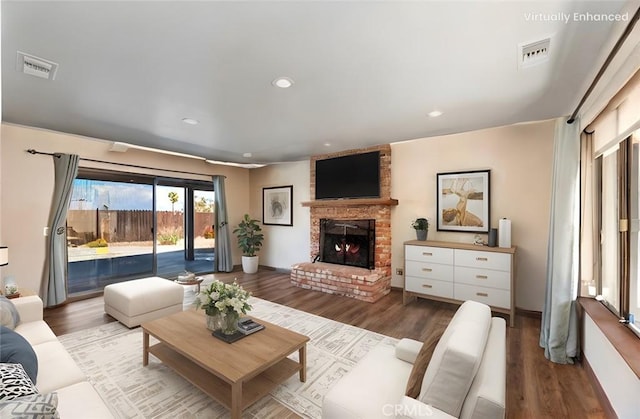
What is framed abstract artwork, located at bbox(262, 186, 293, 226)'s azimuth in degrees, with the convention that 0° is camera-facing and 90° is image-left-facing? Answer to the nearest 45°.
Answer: approximately 45°

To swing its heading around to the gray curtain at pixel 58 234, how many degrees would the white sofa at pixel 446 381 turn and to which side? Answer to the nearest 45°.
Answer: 0° — it already faces it

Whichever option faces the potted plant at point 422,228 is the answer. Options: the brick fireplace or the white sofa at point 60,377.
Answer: the white sofa

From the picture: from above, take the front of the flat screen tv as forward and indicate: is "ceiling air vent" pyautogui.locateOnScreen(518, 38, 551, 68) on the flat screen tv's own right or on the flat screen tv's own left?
on the flat screen tv's own left

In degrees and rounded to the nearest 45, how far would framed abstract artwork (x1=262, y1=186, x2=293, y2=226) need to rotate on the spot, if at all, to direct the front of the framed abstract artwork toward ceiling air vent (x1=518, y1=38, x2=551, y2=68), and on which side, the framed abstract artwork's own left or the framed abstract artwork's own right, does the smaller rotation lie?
approximately 45° to the framed abstract artwork's own left

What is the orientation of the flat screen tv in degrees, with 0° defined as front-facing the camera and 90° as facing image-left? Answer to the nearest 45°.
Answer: approximately 45°

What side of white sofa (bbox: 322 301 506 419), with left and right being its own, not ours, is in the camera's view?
left

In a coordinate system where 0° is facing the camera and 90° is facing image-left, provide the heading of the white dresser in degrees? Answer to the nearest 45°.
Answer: approximately 45°

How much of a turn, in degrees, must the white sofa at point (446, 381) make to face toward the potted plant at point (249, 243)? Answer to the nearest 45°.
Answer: approximately 45° to its right

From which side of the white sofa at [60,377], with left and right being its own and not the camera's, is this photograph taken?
right
